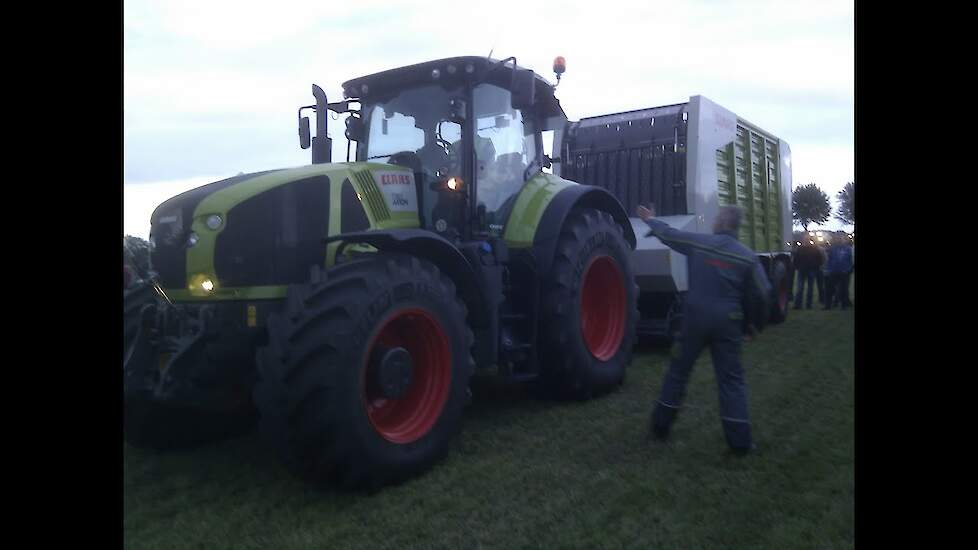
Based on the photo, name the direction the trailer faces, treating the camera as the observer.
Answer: facing the viewer and to the left of the viewer

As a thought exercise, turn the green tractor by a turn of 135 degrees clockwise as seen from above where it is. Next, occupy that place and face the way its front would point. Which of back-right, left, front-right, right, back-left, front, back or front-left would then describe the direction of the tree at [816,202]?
front-right

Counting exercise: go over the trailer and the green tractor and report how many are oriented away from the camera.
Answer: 0

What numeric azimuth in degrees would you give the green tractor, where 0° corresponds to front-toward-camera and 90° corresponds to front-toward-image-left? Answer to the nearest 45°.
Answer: approximately 45°

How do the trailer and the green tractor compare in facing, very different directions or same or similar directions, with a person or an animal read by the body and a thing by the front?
same or similar directions

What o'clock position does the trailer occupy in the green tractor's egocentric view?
The trailer is roughly at 6 o'clock from the green tractor.

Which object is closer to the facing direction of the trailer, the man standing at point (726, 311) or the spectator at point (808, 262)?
the man standing

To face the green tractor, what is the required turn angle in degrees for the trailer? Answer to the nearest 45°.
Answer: approximately 45° to its left

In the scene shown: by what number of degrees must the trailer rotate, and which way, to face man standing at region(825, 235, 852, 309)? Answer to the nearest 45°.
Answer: approximately 180°

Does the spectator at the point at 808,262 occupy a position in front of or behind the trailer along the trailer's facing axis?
behind

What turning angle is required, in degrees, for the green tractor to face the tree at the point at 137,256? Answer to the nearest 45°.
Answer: approximately 45° to its right

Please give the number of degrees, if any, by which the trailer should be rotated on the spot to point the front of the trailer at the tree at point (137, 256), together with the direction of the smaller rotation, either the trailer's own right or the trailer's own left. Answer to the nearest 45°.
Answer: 0° — it already faces it

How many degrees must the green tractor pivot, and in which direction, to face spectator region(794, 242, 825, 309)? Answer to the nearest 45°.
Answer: approximately 180°
